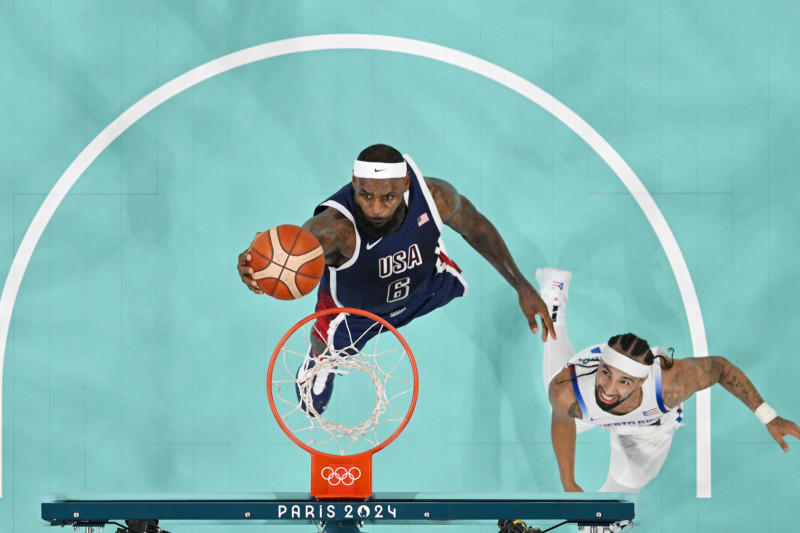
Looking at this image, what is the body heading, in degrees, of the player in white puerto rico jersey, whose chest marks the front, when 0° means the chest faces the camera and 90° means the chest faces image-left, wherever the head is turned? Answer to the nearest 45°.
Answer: approximately 0°
